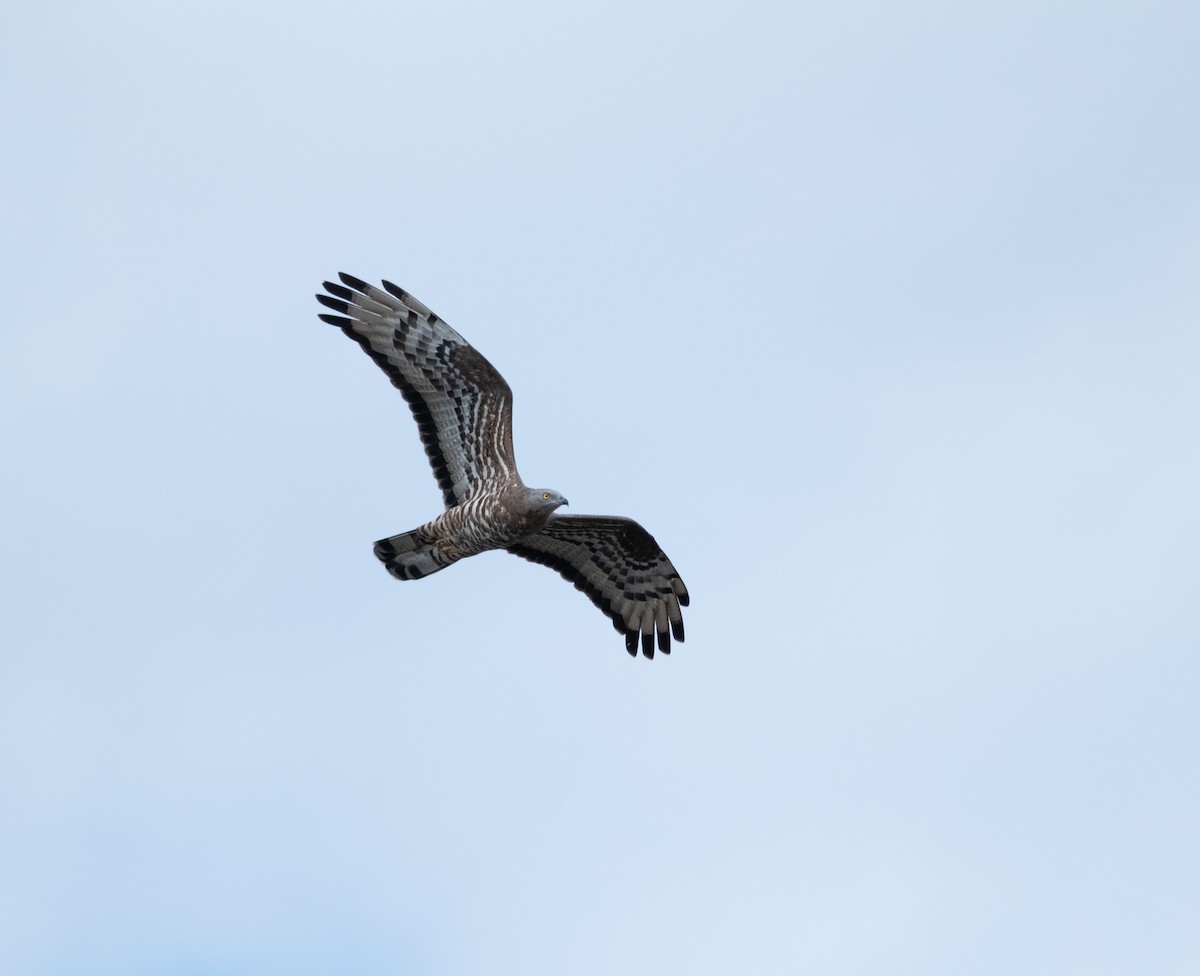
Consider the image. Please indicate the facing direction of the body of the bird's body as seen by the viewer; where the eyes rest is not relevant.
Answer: to the viewer's right
